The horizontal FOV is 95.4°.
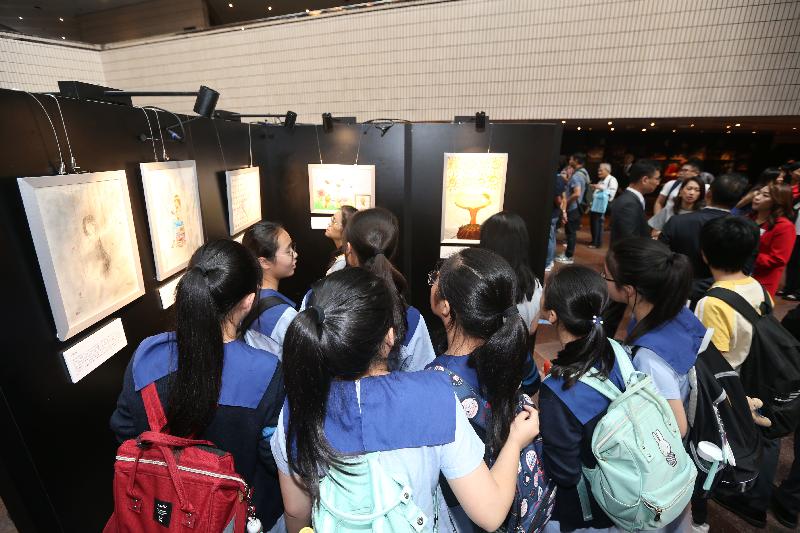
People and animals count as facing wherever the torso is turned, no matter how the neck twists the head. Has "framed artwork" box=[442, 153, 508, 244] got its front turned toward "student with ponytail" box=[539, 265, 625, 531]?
yes

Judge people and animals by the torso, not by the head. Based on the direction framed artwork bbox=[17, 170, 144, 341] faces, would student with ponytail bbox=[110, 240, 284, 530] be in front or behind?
in front

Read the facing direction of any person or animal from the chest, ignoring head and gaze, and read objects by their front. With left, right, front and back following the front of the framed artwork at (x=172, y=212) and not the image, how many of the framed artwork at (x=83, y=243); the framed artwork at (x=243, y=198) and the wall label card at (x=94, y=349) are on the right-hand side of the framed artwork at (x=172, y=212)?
2

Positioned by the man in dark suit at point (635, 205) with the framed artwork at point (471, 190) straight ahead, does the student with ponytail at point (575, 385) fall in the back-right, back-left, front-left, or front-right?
front-left

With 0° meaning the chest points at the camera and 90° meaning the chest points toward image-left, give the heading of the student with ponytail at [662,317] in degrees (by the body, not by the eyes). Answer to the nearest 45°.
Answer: approximately 135°

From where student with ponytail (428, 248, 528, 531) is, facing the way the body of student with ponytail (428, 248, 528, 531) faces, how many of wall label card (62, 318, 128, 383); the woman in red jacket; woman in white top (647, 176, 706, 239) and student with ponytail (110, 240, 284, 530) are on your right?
2

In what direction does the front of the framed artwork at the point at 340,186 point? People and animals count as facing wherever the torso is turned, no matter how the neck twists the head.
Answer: toward the camera

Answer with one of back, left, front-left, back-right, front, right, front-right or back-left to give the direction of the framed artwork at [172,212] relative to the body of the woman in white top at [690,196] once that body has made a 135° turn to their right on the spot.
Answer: left

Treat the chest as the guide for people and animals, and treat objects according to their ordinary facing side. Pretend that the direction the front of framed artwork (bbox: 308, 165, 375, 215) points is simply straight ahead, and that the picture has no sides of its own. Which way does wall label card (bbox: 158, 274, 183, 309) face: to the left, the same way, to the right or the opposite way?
to the left

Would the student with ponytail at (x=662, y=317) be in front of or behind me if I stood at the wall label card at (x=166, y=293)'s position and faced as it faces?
in front

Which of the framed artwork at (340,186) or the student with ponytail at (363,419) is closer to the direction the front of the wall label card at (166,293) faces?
the student with ponytail

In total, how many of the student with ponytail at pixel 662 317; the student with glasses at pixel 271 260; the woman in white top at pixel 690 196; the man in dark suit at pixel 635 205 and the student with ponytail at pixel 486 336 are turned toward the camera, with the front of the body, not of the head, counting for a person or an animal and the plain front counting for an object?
1

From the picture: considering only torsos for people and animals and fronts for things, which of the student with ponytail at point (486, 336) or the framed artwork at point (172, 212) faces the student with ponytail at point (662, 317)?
the framed artwork

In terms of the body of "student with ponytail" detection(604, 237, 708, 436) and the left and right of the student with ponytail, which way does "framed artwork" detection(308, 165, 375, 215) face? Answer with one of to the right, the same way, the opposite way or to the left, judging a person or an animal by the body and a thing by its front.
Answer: the opposite way

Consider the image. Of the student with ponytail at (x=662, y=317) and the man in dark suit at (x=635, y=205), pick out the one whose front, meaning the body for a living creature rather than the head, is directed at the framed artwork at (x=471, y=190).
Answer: the student with ponytail
